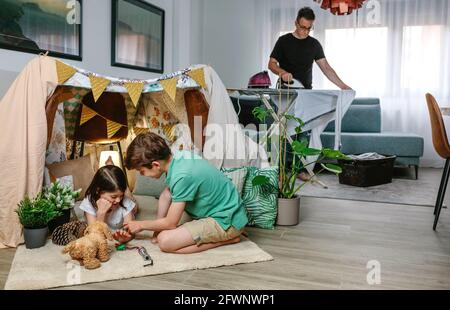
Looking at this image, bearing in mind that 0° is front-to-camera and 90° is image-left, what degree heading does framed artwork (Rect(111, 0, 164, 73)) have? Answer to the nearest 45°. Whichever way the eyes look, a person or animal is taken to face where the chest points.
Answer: approximately 315°

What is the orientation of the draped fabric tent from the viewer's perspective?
toward the camera

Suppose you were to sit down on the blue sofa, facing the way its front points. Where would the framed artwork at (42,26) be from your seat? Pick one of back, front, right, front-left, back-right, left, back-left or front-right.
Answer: front-right

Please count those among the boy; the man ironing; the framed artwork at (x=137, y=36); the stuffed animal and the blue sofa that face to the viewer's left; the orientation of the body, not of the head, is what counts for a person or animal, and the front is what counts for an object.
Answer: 1

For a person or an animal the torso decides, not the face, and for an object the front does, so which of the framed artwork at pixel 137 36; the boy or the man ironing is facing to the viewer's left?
the boy

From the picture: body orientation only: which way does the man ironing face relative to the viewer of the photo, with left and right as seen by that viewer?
facing the viewer

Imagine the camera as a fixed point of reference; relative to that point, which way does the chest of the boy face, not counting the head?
to the viewer's left

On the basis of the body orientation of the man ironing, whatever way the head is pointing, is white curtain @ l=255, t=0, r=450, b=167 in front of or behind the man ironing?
behind

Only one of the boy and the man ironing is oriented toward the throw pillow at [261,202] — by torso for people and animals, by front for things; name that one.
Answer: the man ironing

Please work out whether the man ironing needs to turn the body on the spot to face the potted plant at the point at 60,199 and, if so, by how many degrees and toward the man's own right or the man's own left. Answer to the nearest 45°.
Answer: approximately 45° to the man's own right

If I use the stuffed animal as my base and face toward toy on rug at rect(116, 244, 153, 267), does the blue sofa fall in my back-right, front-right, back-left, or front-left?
front-left

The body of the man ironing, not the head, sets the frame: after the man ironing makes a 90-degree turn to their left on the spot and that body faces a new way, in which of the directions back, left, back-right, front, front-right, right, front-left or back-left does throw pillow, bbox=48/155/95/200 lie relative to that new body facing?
back-right

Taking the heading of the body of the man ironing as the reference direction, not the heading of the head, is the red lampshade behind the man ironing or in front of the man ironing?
in front

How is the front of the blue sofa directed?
toward the camera

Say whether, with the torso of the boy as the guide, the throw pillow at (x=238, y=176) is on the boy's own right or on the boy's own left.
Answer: on the boy's own right

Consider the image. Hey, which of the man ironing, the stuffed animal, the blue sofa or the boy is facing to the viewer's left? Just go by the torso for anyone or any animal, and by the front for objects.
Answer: the boy
